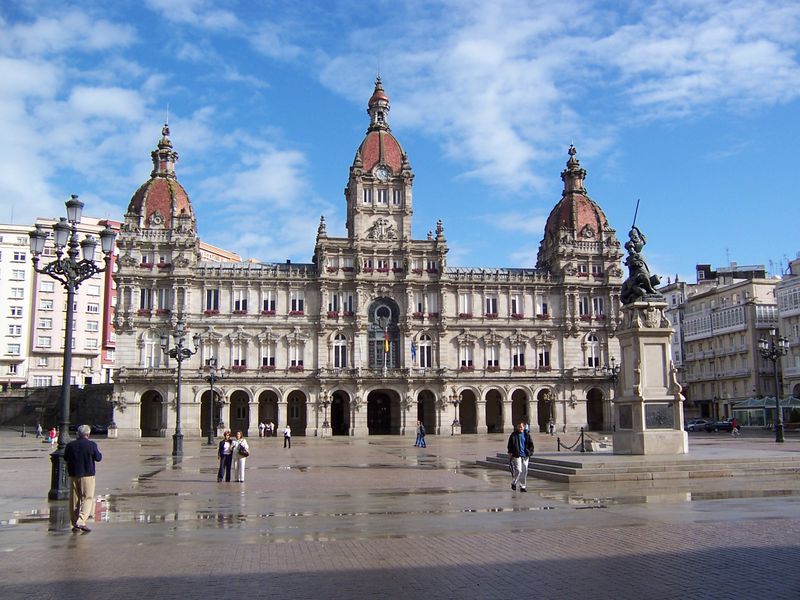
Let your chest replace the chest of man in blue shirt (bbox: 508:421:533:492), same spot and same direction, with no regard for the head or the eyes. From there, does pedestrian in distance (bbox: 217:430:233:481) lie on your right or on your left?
on your right

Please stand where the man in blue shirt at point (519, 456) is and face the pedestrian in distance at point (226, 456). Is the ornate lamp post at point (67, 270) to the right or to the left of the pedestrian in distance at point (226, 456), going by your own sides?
left

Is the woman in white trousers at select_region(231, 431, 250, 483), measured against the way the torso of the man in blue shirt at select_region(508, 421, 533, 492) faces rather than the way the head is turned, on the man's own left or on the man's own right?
on the man's own right

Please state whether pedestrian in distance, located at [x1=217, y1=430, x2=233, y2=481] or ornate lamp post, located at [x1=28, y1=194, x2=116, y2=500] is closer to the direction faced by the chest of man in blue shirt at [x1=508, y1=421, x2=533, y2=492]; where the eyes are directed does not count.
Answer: the ornate lamp post

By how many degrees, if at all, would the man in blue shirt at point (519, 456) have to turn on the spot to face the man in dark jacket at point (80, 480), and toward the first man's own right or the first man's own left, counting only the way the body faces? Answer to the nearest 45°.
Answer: approximately 45° to the first man's own right
